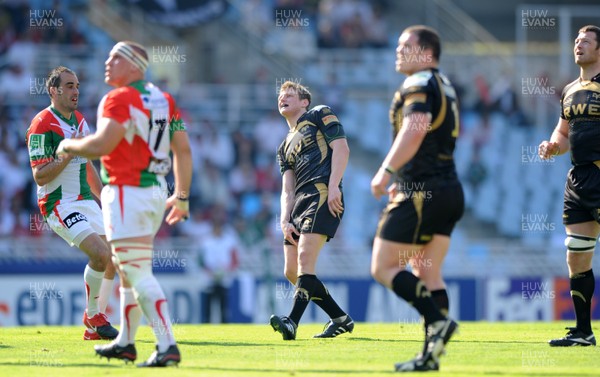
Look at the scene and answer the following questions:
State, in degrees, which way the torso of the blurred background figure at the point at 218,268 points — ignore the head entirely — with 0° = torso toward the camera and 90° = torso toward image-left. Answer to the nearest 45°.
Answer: approximately 0°

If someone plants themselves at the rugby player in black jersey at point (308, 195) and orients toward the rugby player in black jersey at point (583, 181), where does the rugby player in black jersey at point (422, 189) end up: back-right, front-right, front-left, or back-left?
front-right

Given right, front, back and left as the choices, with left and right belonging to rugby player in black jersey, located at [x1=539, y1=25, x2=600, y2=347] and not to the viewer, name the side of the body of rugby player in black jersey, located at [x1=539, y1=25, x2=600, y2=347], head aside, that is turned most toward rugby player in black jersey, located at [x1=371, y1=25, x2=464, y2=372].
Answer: front

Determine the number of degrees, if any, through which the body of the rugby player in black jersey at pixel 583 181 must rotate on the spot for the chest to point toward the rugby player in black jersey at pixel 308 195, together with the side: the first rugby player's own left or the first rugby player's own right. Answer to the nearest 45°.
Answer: approximately 45° to the first rugby player's own right

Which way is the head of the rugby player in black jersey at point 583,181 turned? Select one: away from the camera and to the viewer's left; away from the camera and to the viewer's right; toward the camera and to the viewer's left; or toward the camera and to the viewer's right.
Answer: toward the camera and to the viewer's left

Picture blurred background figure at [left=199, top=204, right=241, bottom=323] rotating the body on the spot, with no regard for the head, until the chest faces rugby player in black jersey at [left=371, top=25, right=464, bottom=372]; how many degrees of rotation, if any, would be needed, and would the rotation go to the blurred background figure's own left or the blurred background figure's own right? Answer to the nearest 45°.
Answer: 0° — they already face them

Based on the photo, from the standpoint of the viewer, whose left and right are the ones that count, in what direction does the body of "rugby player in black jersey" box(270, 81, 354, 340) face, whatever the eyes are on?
facing the viewer and to the left of the viewer

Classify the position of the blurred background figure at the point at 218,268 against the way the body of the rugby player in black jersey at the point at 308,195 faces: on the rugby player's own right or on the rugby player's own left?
on the rugby player's own right

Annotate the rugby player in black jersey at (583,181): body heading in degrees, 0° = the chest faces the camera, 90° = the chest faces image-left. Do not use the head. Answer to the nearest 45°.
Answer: approximately 45°

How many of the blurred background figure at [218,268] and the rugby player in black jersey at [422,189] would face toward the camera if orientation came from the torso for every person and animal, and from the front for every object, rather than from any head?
1

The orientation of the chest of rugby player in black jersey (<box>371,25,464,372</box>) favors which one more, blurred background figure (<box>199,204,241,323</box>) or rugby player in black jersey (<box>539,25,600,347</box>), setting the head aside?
the blurred background figure

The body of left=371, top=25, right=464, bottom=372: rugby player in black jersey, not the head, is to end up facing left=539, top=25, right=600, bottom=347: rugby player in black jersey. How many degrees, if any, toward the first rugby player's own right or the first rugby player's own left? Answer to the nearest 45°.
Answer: approximately 135° to the first rugby player's own right

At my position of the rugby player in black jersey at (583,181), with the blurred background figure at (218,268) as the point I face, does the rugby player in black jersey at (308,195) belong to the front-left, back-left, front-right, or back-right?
front-left

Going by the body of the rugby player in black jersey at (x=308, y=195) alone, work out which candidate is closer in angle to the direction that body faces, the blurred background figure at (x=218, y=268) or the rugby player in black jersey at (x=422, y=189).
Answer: the rugby player in black jersey

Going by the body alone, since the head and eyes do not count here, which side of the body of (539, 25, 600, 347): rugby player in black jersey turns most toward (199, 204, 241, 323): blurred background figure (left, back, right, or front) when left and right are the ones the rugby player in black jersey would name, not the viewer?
right
